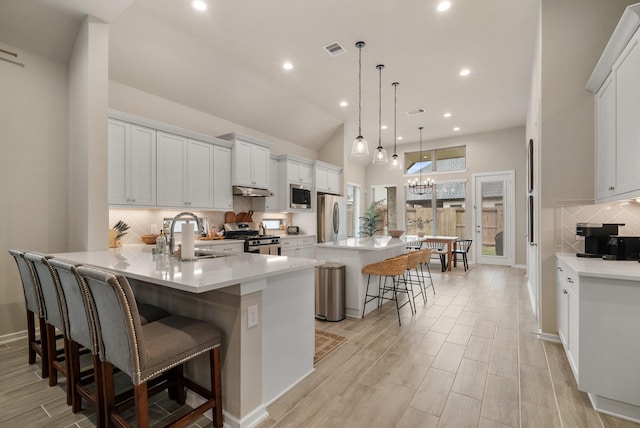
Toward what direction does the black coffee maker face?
to the viewer's left

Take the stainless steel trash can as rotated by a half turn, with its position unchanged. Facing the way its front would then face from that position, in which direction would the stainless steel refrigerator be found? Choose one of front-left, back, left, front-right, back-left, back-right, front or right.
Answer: front-left

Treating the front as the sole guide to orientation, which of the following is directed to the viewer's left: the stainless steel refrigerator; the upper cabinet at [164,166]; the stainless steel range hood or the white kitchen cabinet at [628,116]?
the white kitchen cabinet

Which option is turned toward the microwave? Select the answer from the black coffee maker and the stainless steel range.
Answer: the black coffee maker

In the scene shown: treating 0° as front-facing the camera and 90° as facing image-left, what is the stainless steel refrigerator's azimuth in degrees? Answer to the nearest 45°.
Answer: approximately 315°

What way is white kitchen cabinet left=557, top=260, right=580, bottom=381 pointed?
to the viewer's left

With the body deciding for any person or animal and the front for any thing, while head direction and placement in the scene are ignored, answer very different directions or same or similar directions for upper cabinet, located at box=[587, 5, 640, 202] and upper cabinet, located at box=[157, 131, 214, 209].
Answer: very different directions

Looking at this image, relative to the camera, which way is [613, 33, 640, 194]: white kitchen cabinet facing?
to the viewer's left

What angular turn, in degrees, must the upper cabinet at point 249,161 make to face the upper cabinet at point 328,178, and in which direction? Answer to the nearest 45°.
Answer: approximately 90° to its left

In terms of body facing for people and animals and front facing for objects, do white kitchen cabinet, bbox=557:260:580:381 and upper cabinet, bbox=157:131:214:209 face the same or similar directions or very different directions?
very different directions

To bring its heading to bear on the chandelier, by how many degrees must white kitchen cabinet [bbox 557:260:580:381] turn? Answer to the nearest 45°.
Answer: approximately 45° to its right
